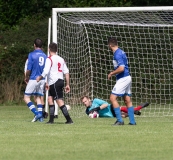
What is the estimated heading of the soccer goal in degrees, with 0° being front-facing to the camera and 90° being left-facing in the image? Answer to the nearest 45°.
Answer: approximately 0°

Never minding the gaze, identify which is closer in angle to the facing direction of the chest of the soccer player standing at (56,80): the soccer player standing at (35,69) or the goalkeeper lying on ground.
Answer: the soccer player standing

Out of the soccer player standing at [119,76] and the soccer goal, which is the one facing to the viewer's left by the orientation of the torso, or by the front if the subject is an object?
the soccer player standing

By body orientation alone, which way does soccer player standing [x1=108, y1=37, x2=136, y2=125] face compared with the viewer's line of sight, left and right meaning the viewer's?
facing to the left of the viewer

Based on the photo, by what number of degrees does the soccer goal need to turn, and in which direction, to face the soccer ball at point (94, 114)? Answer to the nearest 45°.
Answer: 0° — it already faces it

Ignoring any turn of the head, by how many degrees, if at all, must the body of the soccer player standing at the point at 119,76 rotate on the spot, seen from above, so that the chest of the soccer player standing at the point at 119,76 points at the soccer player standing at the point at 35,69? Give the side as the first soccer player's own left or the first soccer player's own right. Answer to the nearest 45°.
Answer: approximately 45° to the first soccer player's own right

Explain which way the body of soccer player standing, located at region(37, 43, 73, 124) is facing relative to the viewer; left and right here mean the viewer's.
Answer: facing away from the viewer and to the left of the viewer

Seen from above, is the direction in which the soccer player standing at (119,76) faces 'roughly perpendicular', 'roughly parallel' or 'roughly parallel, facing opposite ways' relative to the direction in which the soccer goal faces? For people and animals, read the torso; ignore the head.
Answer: roughly perpendicular

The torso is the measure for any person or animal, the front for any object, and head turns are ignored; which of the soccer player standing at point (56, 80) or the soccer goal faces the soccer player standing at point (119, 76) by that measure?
the soccer goal

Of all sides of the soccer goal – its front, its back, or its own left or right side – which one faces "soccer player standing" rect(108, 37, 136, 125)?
front

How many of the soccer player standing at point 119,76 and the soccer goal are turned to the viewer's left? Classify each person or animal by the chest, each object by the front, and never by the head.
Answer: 1

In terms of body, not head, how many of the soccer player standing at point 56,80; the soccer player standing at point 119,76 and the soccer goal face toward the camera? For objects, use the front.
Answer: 1

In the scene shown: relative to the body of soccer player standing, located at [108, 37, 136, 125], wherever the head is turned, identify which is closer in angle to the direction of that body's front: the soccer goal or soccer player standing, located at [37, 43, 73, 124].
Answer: the soccer player standing

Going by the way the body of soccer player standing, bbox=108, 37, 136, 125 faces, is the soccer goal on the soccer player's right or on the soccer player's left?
on the soccer player's right

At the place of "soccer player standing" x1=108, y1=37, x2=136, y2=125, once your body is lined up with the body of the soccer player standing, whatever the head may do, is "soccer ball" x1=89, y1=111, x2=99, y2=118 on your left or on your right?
on your right
